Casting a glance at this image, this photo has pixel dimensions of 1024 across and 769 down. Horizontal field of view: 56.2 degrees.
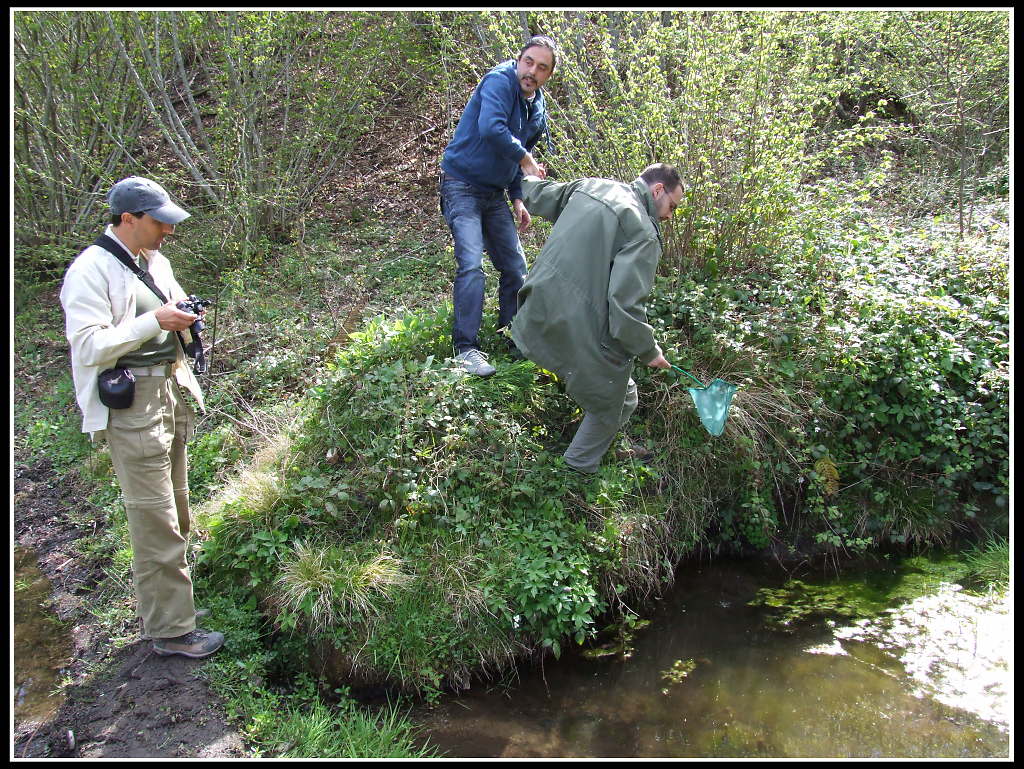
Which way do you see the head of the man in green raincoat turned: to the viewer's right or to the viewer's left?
to the viewer's right

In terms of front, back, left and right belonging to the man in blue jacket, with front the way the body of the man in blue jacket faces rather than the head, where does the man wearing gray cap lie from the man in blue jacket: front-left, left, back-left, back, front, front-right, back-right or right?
right

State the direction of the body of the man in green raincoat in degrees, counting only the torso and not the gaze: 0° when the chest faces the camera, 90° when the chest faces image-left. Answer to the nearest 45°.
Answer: approximately 225°

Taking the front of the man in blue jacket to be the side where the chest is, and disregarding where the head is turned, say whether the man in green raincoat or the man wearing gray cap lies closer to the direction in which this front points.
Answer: the man in green raincoat

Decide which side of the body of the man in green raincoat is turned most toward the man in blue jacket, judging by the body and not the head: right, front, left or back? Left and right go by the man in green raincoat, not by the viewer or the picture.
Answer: left

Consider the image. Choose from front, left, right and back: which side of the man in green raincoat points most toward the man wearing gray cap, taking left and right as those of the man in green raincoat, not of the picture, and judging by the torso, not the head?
back

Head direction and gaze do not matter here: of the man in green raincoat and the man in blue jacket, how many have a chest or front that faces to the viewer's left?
0

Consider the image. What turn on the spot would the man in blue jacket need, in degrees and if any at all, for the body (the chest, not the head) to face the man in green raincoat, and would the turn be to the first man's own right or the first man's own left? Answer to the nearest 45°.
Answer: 0° — they already face them

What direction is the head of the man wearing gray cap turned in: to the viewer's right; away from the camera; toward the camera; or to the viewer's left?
to the viewer's right
